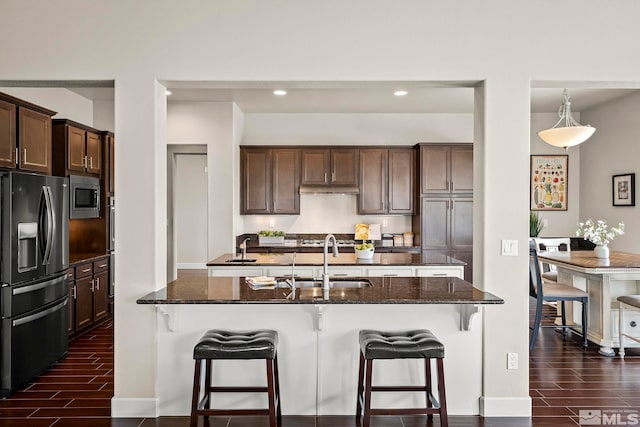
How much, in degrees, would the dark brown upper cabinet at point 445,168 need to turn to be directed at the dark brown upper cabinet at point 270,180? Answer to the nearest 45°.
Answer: approximately 90° to its right

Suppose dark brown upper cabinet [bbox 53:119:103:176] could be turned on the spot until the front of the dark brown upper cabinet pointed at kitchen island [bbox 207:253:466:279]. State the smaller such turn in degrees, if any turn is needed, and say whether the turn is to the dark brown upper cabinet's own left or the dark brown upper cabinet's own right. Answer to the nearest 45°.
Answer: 0° — it already faces it

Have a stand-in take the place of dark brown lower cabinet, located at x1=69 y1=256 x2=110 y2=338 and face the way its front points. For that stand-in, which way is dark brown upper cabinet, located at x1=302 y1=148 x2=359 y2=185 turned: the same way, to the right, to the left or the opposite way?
to the right

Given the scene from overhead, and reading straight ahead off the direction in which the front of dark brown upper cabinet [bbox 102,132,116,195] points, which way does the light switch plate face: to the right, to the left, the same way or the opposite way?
to the right

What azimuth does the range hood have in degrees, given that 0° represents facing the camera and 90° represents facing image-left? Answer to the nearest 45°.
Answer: approximately 0°

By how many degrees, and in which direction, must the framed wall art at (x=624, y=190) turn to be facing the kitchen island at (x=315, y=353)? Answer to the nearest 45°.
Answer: approximately 45° to its left

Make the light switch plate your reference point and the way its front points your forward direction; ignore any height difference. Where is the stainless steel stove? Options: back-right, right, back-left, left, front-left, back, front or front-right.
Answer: back-right

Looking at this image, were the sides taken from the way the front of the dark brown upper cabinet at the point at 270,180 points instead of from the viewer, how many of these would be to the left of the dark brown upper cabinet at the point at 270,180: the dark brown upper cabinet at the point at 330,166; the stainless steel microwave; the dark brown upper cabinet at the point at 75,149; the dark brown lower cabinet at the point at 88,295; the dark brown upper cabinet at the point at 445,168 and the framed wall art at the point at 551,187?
3

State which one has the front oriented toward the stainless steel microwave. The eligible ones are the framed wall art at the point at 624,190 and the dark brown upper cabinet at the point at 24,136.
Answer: the framed wall art
